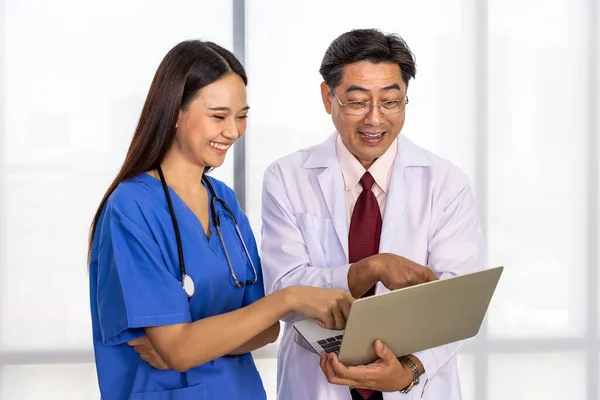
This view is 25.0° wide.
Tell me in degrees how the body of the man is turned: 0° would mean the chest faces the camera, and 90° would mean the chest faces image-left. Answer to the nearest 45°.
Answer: approximately 0°

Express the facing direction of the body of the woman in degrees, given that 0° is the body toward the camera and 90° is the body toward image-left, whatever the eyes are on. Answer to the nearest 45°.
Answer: approximately 315°
